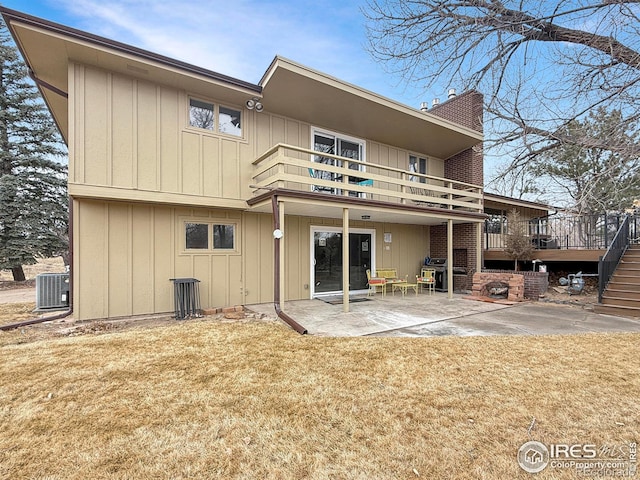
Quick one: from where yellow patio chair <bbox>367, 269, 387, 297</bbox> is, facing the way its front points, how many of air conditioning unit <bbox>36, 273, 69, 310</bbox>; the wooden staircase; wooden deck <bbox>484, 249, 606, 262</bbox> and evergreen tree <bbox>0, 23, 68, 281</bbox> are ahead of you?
2

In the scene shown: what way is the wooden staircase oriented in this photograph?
toward the camera

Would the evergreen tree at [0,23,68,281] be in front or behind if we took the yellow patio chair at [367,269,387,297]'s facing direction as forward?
behind

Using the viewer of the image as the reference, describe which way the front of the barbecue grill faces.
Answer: facing the viewer

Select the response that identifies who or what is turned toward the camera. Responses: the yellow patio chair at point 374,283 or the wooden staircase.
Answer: the wooden staircase

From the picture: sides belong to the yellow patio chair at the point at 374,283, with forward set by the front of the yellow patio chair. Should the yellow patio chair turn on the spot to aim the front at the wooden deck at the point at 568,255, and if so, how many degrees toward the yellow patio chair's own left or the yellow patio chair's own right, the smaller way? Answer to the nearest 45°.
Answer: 0° — it already faces it

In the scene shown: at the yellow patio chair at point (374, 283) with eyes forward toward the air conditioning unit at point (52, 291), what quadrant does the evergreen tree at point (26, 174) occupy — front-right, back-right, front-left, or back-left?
front-right

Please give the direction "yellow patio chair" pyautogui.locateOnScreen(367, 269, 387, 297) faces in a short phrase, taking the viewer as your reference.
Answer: facing to the right of the viewer

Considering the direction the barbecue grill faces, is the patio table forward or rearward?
forward

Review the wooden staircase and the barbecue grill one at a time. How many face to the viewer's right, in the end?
0
